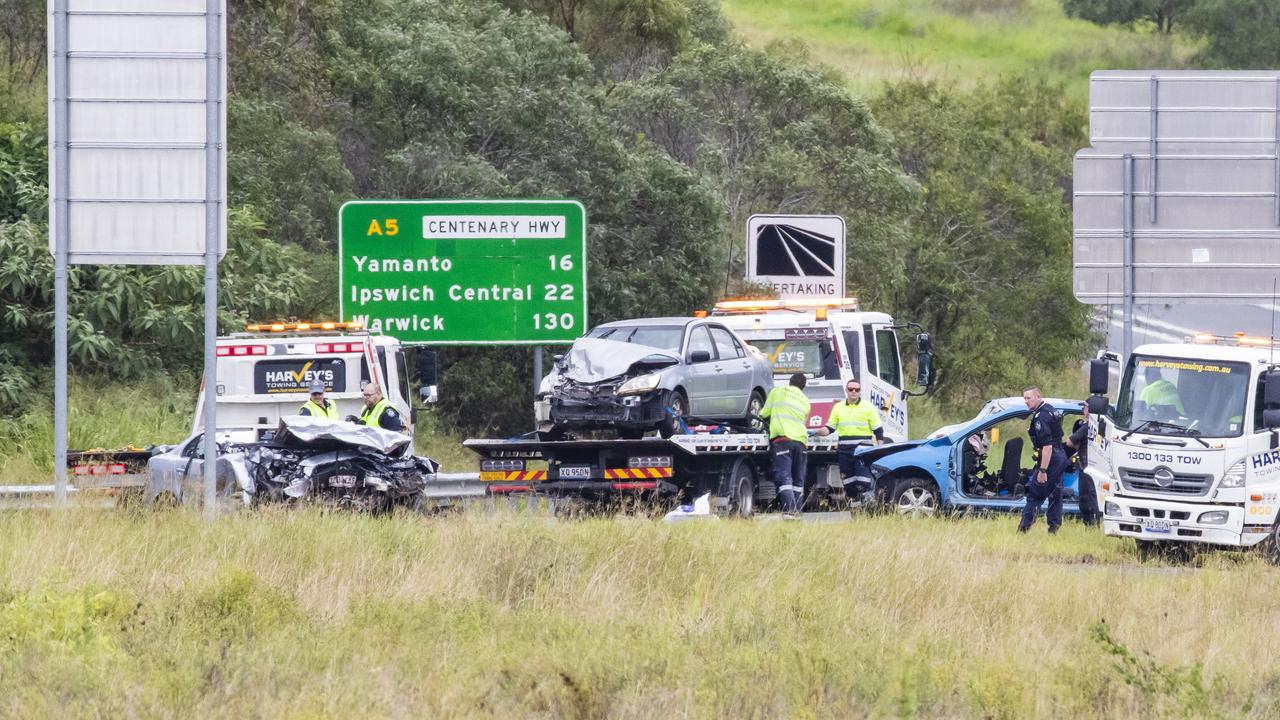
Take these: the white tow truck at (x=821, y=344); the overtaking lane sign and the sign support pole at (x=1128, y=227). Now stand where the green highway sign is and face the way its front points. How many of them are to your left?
3

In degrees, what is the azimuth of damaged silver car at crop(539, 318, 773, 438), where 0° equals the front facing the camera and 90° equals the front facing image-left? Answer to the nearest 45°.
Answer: approximately 45°

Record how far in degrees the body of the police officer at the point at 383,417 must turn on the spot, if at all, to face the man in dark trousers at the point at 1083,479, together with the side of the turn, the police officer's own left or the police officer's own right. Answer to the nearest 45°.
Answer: approximately 135° to the police officer's own left

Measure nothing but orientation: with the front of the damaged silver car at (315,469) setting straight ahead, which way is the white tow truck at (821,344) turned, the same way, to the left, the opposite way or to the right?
to the left

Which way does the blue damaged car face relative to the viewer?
to the viewer's left

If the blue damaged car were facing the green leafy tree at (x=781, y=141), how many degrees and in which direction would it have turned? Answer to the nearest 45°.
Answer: approximately 90° to its right

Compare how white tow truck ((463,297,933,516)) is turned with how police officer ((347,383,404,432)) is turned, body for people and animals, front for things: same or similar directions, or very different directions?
very different directions
